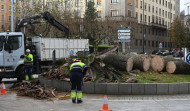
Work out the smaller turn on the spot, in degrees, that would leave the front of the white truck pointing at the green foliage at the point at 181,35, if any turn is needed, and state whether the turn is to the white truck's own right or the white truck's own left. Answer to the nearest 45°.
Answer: approximately 180°

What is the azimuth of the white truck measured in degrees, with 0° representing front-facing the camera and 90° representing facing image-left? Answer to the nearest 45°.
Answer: approximately 45°
